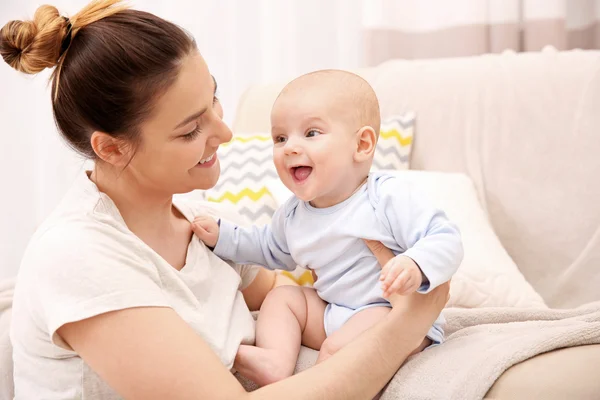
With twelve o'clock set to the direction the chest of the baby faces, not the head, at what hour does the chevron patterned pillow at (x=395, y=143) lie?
The chevron patterned pillow is roughly at 5 o'clock from the baby.

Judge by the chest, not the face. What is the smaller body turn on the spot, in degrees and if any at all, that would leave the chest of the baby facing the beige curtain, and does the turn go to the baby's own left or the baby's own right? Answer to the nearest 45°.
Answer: approximately 135° to the baby's own right

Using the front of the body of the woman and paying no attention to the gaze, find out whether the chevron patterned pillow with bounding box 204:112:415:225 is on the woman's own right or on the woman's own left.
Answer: on the woman's own left

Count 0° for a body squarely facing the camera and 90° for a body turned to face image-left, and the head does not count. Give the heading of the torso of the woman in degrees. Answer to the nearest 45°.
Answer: approximately 315°

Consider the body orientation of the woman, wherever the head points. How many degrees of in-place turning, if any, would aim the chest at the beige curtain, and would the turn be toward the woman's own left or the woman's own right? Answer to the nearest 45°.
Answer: approximately 90° to the woman's own left

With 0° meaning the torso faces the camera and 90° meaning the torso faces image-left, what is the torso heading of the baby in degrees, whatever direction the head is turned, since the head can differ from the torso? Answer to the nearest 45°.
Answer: approximately 45°
